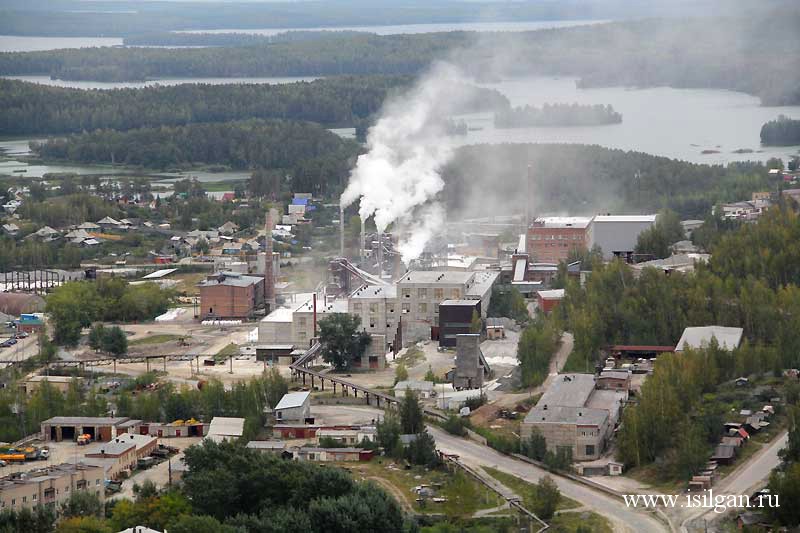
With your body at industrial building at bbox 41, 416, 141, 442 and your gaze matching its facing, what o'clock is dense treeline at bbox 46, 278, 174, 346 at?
The dense treeline is roughly at 6 o'clock from the industrial building.

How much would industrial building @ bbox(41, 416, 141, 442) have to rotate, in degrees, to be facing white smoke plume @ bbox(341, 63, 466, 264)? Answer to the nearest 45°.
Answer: approximately 135° to its left

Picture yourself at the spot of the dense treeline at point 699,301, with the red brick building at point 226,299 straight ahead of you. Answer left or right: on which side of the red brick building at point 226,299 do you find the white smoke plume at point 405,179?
right

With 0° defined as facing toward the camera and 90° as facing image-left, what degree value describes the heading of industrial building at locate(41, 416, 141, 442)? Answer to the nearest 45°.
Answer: approximately 0°

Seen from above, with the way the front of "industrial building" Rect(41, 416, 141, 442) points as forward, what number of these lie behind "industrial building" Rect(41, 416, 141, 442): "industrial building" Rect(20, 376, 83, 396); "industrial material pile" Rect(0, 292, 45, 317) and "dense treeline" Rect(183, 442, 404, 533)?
2

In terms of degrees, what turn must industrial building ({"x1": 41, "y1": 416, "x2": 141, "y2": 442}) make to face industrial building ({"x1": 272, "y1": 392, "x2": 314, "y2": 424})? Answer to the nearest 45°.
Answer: approximately 90° to its left

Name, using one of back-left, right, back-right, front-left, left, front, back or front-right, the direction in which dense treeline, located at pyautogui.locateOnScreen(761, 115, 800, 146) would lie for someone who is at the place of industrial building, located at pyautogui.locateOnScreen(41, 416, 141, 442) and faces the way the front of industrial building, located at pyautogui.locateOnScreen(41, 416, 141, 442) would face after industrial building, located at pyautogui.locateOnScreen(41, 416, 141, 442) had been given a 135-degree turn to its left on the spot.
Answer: front

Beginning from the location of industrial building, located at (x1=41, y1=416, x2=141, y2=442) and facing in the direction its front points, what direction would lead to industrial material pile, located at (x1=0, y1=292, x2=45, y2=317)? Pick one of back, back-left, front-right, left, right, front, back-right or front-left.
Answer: back

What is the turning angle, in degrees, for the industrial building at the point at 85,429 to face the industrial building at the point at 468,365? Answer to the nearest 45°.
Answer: approximately 90° to its left

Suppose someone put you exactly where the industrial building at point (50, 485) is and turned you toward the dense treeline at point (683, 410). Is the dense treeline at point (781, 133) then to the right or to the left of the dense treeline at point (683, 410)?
left

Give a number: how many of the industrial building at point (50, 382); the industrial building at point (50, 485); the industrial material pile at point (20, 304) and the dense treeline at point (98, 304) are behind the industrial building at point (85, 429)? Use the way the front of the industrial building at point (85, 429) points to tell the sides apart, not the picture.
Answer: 3

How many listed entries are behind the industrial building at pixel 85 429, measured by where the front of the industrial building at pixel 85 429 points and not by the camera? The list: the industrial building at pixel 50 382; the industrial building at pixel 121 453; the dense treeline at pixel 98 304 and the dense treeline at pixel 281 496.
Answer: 2
